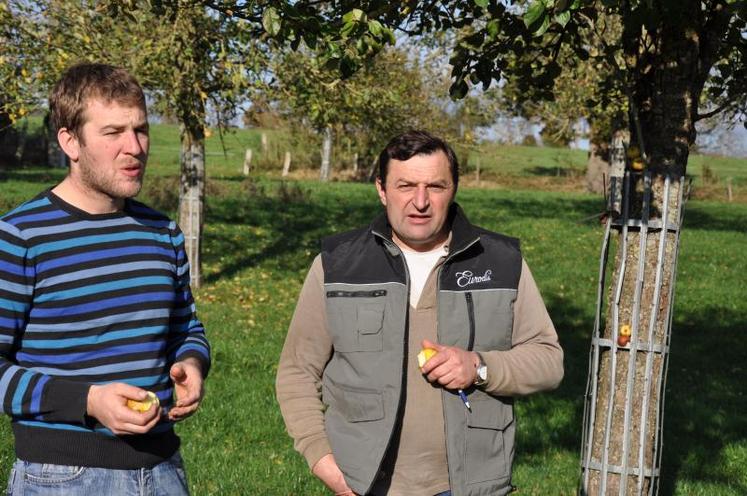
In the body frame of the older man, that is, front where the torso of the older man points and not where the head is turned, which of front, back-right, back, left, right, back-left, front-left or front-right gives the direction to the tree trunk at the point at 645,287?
back-left

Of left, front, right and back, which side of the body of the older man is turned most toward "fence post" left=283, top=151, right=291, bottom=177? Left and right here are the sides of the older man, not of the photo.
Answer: back

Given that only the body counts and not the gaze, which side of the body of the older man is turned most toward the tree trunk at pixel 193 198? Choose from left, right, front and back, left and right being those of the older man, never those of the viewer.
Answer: back

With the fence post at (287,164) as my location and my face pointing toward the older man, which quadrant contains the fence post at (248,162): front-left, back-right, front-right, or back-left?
back-right

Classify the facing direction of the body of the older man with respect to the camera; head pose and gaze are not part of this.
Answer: toward the camera

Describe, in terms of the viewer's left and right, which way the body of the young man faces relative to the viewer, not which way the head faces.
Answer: facing the viewer and to the right of the viewer

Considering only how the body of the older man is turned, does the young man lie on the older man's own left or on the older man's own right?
on the older man's own right

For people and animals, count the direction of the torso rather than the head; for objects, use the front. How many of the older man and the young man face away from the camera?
0

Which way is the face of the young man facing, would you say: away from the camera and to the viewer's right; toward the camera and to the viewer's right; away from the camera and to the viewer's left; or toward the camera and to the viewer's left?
toward the camera and to the viewer's right

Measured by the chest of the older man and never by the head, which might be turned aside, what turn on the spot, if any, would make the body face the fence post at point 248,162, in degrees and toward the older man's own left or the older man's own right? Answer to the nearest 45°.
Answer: approximately 180°

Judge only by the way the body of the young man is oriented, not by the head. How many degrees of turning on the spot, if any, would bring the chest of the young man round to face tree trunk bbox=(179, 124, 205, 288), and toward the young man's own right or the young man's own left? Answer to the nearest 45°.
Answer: approximately 135° to the young man's own left
